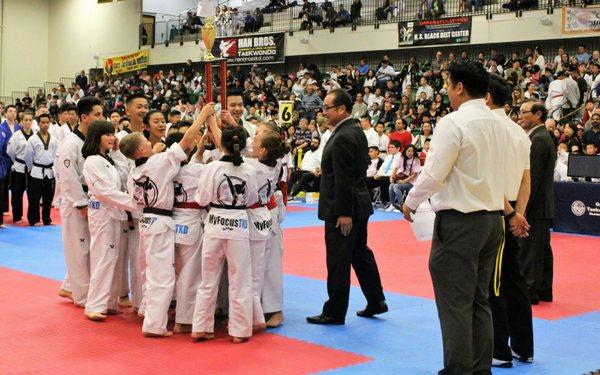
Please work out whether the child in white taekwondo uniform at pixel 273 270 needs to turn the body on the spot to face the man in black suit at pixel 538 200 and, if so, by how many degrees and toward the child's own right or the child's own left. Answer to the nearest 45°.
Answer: approximately 180°

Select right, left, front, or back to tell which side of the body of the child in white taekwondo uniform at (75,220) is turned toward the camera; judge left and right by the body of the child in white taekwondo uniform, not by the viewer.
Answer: right

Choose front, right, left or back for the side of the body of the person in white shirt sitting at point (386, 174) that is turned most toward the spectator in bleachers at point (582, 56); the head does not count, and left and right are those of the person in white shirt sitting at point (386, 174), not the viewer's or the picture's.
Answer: back

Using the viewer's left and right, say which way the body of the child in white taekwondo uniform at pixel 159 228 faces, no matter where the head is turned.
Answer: facing away from the viewer and to the right of the viewer

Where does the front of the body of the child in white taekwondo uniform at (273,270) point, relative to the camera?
to the viewer's left

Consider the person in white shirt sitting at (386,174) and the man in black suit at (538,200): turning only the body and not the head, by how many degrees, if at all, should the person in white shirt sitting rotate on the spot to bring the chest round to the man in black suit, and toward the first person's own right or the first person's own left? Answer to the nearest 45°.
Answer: approximately 45° to the first person's own left

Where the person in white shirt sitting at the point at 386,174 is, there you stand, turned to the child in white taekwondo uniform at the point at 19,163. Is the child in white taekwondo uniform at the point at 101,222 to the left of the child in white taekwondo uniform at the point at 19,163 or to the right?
left

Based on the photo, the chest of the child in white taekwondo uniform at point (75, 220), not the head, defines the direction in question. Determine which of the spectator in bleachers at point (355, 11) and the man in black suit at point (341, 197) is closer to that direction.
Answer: the man in black suit
